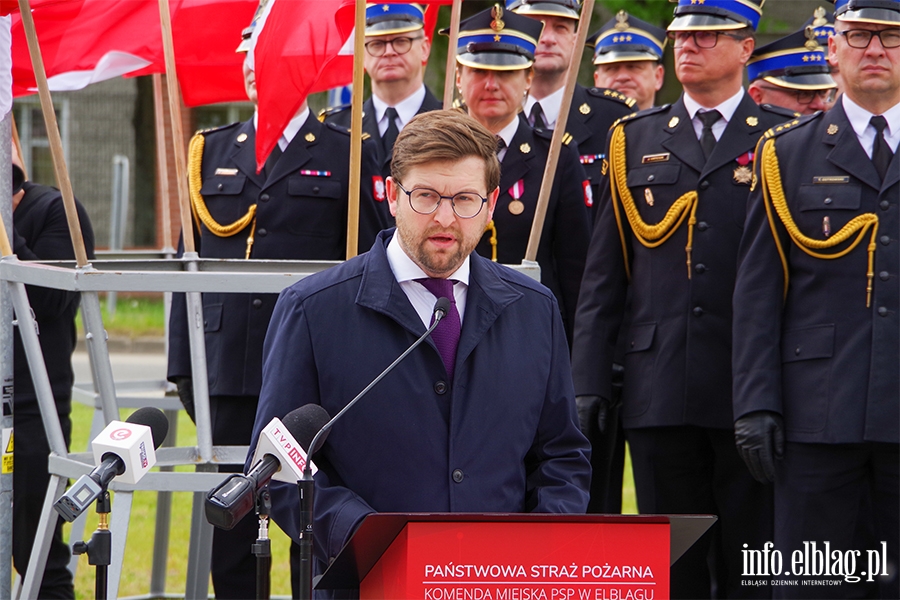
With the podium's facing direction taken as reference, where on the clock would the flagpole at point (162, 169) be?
The flagpole is roughly at 5 o'clock from the podium.

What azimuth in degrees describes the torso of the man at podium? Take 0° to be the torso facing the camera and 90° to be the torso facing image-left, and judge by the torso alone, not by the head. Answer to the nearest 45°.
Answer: approximately 0°

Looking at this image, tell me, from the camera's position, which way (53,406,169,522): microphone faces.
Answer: facing away from the viewer and to the right of the viewer

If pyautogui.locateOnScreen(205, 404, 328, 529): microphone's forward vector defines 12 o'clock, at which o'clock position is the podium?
The podium is roughly at 2 o'clock from the microphone.
